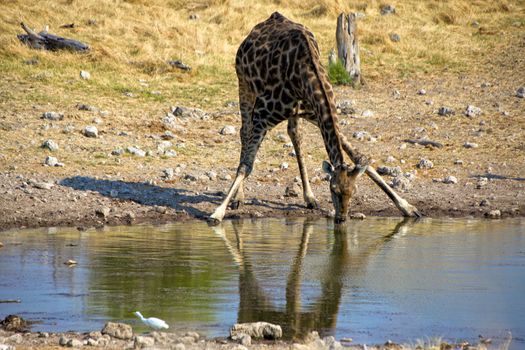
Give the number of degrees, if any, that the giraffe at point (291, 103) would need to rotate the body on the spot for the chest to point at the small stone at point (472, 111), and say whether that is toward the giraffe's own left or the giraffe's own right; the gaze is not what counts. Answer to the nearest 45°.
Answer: approximately 90° to the giraffe's own left

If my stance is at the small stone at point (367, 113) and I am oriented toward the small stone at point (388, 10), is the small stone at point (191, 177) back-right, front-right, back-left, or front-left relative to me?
back-left

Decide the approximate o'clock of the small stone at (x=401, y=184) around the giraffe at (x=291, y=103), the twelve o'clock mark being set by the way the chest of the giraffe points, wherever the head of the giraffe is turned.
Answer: The small stone is roughly at 9 o'clock from the giraffe.

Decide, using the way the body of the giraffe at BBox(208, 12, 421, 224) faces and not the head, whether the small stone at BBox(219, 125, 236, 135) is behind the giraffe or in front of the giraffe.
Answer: behind

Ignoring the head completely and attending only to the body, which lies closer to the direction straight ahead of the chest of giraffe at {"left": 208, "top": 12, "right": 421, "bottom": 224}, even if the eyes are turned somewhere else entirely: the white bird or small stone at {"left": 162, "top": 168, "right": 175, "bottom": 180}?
the white bird

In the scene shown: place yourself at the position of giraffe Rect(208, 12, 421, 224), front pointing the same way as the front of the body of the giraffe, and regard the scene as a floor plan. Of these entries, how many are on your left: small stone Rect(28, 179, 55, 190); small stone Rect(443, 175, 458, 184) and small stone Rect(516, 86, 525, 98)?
2

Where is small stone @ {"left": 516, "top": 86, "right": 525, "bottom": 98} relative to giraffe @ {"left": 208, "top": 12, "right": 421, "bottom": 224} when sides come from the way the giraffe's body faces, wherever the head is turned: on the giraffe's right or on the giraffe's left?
on the giraffe's left

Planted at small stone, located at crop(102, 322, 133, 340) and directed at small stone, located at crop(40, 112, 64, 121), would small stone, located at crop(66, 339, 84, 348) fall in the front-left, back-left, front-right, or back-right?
back-left

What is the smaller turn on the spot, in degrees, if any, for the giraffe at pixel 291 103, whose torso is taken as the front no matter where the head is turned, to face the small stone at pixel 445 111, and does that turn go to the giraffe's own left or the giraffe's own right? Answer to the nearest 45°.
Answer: approximately 90° to the giraffe's own left

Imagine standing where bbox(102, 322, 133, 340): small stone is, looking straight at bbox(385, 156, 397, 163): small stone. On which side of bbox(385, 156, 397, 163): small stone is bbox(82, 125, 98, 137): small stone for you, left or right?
left

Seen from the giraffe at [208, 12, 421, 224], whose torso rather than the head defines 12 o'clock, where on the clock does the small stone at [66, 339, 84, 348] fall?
The small stone is roughly at 2 o'clock from the giraffe.

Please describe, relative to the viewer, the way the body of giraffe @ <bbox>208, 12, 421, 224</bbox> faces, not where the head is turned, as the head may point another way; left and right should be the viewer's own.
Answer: facing the viewer and to the right of the viewer

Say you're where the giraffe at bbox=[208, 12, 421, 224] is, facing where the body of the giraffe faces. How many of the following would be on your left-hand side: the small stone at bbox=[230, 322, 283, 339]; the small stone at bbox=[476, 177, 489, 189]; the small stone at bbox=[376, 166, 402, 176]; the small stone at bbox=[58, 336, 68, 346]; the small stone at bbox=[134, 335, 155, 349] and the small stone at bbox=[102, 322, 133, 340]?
2

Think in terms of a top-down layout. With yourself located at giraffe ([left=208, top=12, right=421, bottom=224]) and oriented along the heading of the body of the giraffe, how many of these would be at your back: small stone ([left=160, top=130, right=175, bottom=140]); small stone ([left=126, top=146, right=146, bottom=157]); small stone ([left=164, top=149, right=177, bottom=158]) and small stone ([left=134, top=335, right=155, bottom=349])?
3

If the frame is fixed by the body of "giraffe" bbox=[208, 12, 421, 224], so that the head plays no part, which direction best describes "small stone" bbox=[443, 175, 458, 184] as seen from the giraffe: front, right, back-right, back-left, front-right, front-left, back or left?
left

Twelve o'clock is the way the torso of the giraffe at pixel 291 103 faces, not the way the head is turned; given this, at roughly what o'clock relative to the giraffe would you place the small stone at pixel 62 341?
The small stone is roughly at 2 o'clock from the giraffe.

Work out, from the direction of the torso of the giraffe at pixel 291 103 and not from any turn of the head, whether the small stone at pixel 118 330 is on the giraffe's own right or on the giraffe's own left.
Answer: on the giraffe's own right
